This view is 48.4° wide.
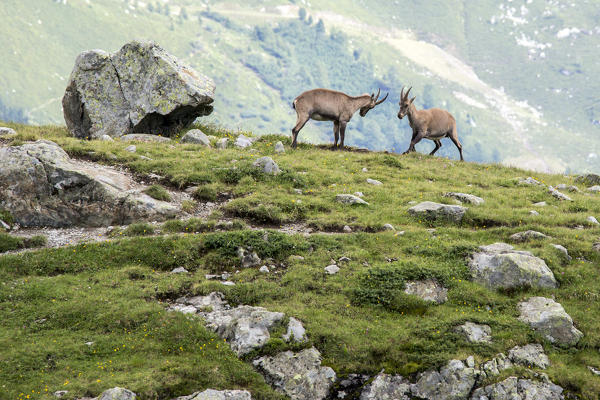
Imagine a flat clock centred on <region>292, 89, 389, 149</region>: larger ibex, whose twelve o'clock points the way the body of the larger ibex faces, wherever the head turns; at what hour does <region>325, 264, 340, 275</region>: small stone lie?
The small stone is roughly at 3 o'clock from the larger ibex.

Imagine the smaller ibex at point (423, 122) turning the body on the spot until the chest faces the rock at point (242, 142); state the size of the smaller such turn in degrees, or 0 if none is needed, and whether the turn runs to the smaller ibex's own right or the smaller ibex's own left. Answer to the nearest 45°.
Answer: approximately 45° to the smaller ibex's own left

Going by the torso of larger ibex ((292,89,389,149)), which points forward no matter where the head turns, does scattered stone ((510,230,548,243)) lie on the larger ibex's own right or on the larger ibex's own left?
on the larger ibex's own right

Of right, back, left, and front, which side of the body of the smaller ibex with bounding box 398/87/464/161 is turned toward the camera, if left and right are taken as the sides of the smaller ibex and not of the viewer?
left

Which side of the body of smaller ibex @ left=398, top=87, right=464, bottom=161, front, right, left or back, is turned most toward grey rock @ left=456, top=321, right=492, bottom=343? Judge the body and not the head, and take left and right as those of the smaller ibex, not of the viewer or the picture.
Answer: left

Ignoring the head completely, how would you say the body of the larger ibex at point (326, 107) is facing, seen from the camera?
to the viewer's right

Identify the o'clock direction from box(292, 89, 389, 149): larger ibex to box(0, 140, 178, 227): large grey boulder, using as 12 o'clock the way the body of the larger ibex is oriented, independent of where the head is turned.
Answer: The large grey boulder is roughly at 4 o'clock from the larger ibex.

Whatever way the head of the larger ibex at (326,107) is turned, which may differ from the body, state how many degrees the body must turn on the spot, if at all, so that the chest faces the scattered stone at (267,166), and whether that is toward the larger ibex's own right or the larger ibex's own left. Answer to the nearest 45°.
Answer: approximately 90° to the larger ibex's own right

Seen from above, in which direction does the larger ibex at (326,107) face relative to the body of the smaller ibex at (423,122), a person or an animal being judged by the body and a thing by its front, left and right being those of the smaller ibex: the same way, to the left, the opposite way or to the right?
the opposite way

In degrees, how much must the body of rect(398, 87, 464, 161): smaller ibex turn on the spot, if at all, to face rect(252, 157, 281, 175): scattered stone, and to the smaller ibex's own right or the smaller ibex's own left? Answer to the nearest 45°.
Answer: approximately 45° to the smaller ibex's own left

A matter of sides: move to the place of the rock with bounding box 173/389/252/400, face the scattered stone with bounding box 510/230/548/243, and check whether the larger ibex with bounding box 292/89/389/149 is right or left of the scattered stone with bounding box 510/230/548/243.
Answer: left

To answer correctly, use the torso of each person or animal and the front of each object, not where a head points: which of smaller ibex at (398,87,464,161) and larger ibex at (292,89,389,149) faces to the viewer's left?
the smaller ibex

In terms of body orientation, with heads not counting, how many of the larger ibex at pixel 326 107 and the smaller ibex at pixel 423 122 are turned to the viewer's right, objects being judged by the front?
1
